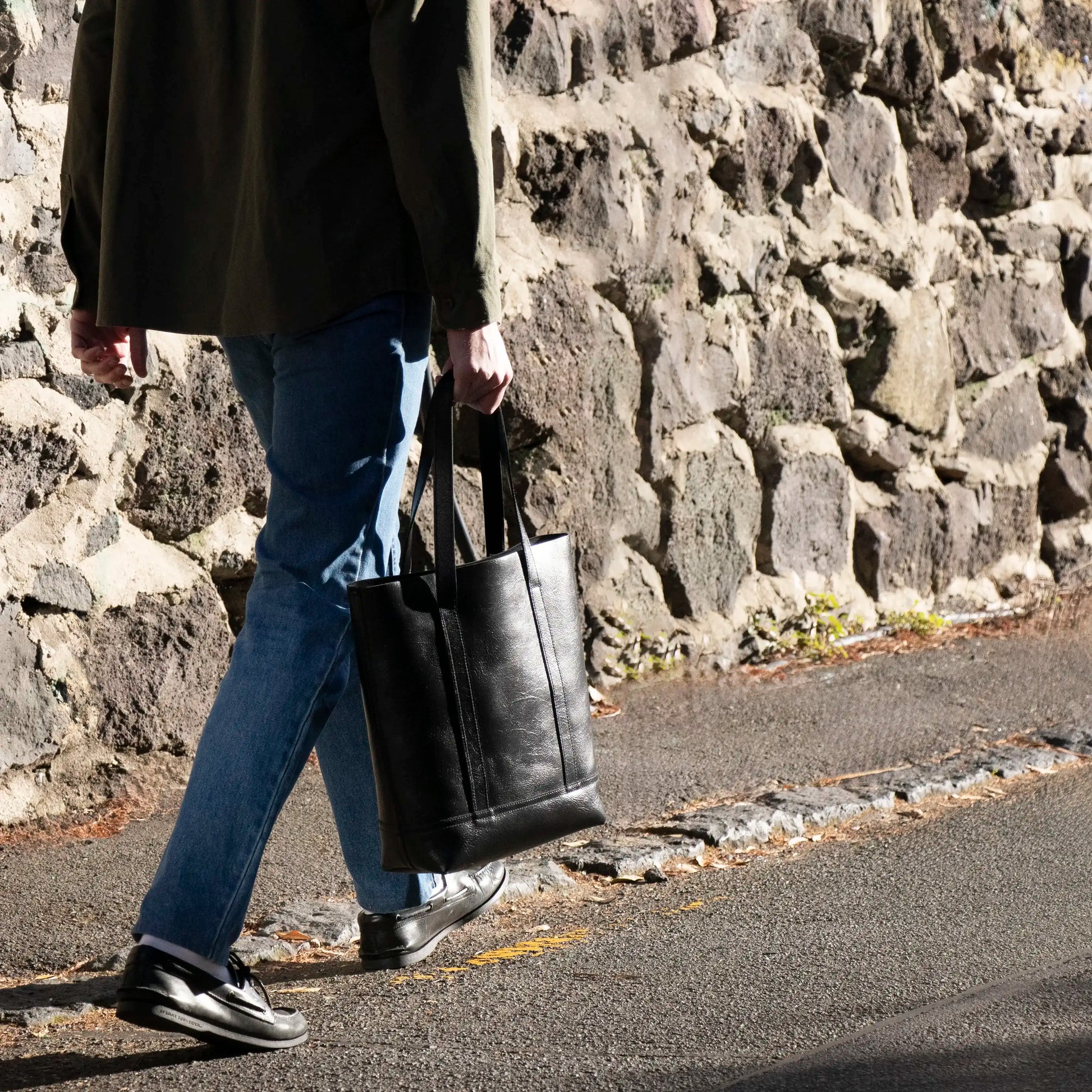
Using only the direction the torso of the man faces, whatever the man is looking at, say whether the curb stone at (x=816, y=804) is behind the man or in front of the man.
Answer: in front

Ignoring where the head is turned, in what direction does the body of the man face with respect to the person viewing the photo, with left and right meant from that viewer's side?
facing away from the viewer and to the right of the viewer

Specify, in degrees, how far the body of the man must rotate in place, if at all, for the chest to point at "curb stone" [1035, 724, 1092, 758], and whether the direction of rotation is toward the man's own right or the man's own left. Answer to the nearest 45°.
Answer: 0° — they already face it

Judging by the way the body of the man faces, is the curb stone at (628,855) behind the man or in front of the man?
in front

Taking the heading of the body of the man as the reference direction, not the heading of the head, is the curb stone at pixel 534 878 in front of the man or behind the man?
in front
